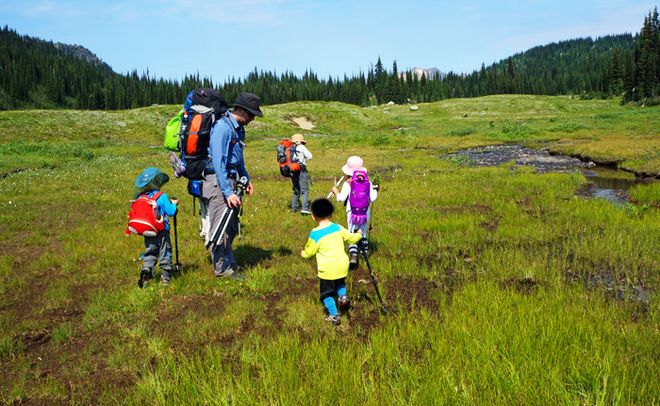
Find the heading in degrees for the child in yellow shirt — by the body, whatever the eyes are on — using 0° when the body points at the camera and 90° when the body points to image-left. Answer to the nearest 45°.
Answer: approximately 180°

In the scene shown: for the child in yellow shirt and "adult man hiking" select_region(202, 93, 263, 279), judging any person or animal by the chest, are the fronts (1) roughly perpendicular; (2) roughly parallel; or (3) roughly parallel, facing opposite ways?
roughly perpendicular

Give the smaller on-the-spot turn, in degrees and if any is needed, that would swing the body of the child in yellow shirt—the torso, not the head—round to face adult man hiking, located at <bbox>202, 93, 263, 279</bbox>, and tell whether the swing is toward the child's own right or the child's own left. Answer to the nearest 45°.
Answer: approximately 45° to the child's own left

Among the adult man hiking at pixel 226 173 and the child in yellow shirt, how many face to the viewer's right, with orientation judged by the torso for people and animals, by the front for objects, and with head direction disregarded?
1

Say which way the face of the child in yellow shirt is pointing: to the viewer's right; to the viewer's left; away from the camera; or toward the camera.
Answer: away from the camera

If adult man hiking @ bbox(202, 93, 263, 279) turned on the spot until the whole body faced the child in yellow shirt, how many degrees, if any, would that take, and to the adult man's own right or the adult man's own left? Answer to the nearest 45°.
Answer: approximately 45° to the adult man's own right

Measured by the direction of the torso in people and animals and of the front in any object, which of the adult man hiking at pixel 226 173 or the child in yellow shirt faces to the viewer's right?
the adult man hiking

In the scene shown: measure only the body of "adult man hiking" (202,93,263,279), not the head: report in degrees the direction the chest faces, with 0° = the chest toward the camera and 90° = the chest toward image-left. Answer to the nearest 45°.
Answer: approximately 270°
